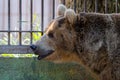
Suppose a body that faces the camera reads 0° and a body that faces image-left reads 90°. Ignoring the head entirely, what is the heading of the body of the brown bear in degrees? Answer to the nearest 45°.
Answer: approximately 90°
